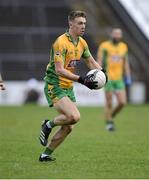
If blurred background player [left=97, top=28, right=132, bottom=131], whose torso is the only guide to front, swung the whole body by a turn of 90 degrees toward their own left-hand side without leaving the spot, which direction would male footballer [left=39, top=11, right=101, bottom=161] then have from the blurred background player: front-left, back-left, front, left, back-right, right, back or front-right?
right

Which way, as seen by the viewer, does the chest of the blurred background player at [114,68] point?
toward the camera

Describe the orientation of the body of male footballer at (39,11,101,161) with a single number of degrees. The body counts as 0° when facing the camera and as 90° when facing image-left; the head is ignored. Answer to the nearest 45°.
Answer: approximately 315°
